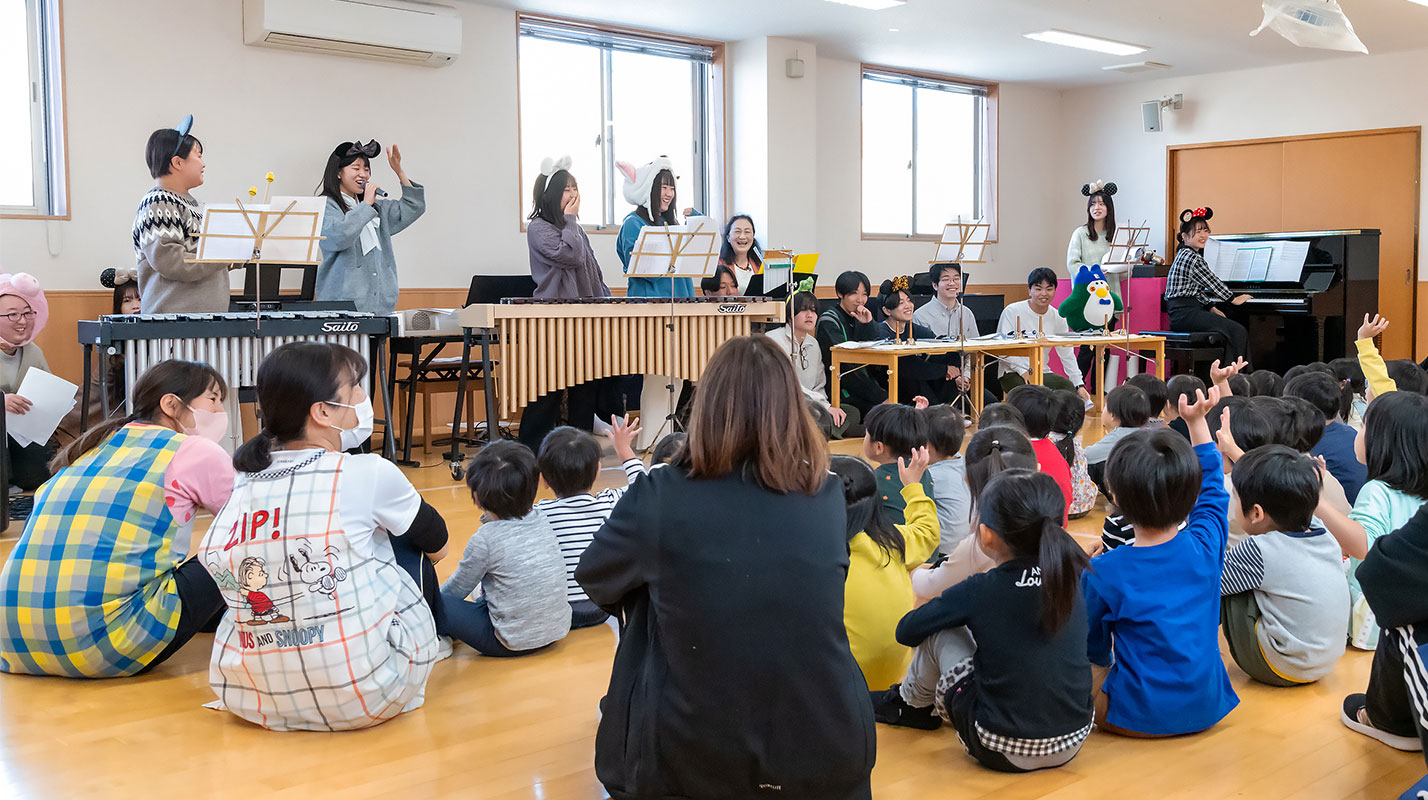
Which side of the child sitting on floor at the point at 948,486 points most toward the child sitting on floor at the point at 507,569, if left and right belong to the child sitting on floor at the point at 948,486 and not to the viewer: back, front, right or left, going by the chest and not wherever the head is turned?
left

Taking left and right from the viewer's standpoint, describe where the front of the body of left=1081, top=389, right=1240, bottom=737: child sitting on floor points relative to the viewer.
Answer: facing away from the viewer

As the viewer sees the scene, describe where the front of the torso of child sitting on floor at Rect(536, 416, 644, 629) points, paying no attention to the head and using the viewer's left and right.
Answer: facing away from the viewer

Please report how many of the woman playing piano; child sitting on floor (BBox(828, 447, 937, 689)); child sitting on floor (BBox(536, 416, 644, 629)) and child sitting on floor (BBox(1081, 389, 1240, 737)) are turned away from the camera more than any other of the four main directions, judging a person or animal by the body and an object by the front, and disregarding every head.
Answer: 3

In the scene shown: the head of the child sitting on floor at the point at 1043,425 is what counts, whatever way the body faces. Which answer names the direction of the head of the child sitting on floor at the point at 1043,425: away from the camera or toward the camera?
away from the camera

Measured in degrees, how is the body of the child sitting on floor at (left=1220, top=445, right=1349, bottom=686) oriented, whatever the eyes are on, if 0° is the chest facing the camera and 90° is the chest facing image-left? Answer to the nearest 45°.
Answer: approximately 135°

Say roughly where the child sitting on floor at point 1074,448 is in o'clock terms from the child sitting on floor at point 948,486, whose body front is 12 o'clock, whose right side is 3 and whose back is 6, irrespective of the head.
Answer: the child sitting on floor at point 1074,448 is roughly at 2 o'clock from the child sitting on floor at point 948,486.

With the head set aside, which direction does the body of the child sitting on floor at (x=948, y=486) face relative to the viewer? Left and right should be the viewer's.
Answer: facing away from the viewer and to the left of the viewer

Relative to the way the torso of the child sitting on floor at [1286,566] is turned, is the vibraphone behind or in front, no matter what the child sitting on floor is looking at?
in front

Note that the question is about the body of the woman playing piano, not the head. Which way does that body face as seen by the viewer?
to the viewer's right

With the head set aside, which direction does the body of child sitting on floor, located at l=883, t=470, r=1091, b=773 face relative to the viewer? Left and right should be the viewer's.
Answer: facing away from the viewer and to the left of the viewer

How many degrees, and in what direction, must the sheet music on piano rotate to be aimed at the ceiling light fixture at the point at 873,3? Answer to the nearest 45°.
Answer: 0° — it already faces it

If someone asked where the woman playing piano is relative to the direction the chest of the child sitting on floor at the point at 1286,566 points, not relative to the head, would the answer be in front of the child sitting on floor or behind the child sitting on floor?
in front

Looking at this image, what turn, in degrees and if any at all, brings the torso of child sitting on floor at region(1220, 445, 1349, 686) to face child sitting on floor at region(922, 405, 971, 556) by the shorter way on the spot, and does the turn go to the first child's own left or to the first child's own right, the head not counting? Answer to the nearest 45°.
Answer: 0° — they already face them

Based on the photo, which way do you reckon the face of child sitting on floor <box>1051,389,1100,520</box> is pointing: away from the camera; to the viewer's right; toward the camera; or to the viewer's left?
away from the camera
